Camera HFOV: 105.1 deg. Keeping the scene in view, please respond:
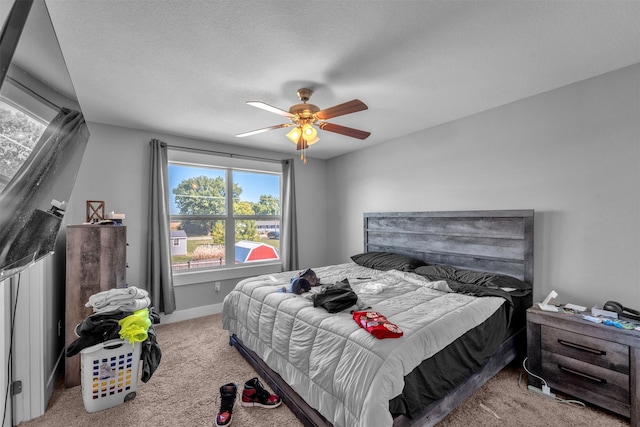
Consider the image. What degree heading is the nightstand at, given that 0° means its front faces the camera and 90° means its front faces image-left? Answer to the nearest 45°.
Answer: approximately 45°

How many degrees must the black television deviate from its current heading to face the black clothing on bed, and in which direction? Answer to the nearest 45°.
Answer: approximately 45° to its left

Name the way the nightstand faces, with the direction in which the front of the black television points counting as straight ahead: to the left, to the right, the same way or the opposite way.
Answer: the opposite way

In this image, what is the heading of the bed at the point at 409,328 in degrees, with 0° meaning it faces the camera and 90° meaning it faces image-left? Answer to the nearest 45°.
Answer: approximately 45°

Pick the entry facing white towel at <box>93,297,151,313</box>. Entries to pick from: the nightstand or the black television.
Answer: the nightstand

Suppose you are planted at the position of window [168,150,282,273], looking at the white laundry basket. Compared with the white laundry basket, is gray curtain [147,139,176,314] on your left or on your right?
right

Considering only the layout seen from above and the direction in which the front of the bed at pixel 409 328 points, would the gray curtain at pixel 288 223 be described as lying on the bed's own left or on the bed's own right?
on the bed's own right

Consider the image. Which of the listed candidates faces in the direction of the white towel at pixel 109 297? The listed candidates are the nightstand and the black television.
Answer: the nightstand

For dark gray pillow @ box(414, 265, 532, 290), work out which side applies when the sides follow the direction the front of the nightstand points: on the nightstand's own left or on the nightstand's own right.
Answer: on the nightstand's own right

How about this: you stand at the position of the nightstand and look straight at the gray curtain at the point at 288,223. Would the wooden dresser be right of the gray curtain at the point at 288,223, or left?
left

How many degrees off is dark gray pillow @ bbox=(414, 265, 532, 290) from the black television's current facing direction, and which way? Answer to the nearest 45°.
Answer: approximately 45° to its left
